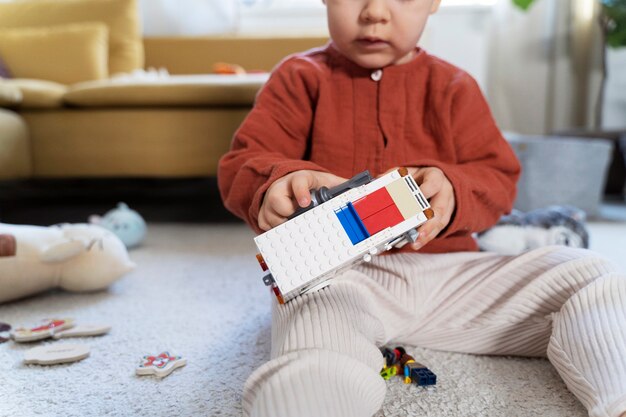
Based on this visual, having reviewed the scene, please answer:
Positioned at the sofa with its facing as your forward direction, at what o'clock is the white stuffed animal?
The white stuffed animal is roughly at 12 o'clock from the sofa.

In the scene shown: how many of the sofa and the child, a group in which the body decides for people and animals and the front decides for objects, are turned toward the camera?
2

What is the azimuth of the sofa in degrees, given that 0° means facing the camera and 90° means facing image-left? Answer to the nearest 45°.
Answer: approximately 0°

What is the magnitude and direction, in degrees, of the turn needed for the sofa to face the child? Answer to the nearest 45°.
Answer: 0° — it already faces them
